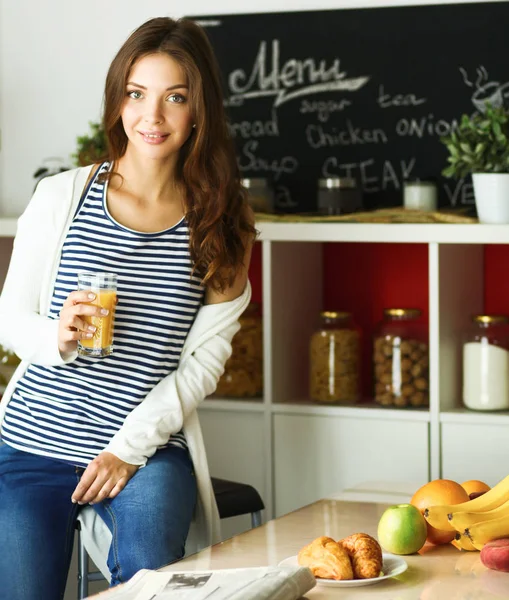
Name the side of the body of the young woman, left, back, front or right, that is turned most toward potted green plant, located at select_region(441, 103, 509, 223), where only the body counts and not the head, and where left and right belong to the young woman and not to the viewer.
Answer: left

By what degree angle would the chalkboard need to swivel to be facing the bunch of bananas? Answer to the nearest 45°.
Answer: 0° — it already faces it

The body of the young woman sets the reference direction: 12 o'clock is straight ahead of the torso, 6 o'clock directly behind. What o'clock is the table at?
The table is roughly at 11 o'clock from the young woman.

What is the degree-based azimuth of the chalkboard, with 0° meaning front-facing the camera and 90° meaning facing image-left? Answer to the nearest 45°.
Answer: approximately 0°

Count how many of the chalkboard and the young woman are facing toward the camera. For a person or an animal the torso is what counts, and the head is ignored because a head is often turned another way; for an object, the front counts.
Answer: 2
